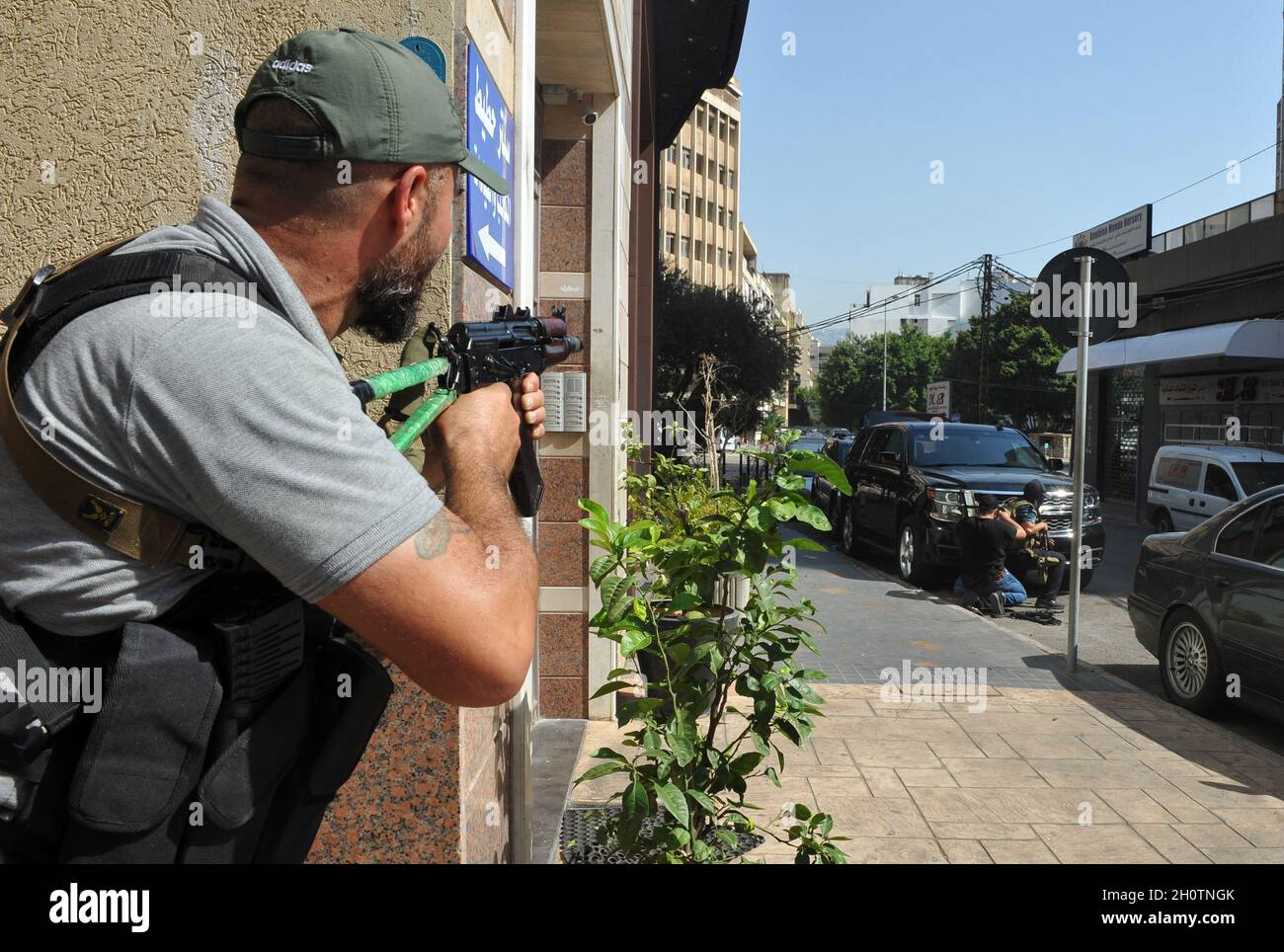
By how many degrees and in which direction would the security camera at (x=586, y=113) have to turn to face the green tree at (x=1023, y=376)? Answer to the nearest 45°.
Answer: approximately 90° to its left

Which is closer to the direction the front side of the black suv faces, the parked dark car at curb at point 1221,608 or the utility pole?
the parked dark car at curb

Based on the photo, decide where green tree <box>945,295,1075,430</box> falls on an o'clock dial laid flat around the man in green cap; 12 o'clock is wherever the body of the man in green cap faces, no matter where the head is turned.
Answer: The green tree is roughly at 12 o'clock from the man in green cap.

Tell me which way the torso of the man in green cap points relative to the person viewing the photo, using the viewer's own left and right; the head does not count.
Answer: facing away from the viewer and to the right of the viewer

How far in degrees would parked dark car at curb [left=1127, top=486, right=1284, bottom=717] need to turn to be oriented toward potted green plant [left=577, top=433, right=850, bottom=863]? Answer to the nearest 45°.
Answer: approximately 45° to its right

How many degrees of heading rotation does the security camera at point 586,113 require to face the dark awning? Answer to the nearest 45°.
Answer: approximately 135° to its left

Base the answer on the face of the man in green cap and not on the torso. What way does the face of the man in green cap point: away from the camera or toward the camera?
away from the camera

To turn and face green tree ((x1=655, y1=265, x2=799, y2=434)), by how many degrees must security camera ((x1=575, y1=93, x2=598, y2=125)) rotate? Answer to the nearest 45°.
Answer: approximately 135° to its left

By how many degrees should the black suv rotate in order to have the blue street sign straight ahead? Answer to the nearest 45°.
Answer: approximately 45° to its right

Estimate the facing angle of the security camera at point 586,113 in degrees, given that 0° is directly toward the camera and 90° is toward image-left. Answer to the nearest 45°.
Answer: approximately 315°

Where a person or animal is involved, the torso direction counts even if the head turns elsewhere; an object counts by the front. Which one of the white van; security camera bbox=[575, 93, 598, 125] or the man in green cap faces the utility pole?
the man in green cap

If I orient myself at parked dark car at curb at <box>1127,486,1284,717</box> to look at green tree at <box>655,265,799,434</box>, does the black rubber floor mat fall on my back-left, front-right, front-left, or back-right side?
back-left

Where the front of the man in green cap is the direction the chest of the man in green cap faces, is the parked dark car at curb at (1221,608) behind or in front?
in front

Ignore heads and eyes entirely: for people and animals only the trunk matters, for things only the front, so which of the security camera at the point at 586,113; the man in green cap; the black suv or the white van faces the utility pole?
the man in green cap
